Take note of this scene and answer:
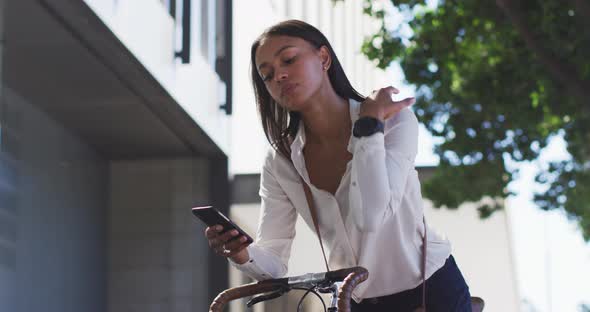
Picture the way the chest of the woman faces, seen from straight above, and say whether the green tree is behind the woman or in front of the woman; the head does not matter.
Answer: behind

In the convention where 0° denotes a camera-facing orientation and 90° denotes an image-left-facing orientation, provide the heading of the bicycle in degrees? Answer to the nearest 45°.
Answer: approximately 45°

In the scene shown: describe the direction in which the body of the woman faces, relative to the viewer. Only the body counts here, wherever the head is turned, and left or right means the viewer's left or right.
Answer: facing the viewer and to the left of the viewer

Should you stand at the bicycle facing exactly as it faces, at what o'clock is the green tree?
The green tree is roughly at 5 o'clock from the bicycle.

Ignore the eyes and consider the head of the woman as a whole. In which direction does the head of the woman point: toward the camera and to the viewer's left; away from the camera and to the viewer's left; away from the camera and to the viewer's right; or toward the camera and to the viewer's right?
toward the camera and to the viewer's left
